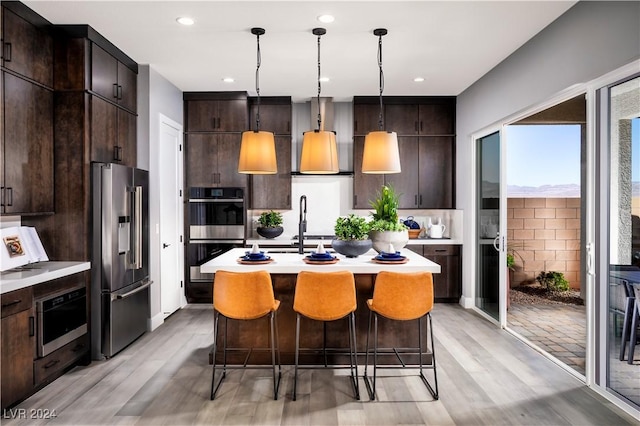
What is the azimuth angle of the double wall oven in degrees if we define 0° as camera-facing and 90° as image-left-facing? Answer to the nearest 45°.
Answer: approximately 0°

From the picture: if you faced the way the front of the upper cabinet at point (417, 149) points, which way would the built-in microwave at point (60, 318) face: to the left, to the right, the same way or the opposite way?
to the left

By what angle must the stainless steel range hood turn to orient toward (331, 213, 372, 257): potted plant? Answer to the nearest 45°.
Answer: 0° — it already faces it

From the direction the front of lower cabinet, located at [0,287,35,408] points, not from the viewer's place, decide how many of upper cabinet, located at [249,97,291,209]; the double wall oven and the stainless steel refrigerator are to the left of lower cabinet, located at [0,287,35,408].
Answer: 3

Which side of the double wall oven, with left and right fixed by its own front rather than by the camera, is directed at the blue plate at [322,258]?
front

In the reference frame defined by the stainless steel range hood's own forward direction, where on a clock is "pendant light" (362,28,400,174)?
The pendant light is roughly at 12 o'clock from the stainless steel range hood.

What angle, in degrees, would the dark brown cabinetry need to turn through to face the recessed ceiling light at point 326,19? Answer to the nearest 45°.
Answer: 0° — it already faces it

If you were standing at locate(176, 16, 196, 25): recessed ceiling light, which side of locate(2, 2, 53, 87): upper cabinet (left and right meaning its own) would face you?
front

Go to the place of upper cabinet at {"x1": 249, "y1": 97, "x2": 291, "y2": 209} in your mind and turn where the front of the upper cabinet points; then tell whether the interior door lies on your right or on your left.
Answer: on your right
